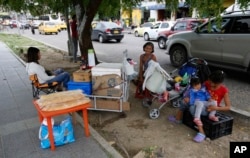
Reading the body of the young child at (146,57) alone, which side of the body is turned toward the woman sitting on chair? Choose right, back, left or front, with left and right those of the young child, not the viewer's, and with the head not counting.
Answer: right

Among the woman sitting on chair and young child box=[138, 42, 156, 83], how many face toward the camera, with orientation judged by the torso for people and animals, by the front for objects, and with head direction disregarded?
1

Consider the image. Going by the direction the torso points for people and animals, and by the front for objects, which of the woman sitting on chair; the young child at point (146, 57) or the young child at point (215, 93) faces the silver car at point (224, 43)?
the woman sitting on chair

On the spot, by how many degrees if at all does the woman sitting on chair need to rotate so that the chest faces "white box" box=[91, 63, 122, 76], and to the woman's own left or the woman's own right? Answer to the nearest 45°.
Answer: approximately 45° to the woman's own right

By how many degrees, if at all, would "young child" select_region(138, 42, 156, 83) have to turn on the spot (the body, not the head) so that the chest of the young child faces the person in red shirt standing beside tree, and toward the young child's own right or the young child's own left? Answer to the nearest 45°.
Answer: approximately 135° to the young child's own right

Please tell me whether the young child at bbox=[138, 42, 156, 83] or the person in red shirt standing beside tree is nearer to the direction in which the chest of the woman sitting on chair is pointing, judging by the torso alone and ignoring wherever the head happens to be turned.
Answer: the young child

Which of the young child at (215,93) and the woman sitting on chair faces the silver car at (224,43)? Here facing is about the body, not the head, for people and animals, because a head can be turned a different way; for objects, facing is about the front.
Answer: the woman sitting on chair

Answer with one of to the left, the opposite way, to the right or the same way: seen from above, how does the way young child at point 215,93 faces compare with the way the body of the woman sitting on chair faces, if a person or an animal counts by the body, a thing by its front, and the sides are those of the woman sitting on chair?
the opposite way

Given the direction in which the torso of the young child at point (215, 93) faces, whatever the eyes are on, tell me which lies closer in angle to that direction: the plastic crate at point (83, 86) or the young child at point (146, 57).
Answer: the plastic crate

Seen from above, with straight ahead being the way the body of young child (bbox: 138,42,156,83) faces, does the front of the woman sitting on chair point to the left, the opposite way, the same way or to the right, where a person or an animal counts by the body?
to the left

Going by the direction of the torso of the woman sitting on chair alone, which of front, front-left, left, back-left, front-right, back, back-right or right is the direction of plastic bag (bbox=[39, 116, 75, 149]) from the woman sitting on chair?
right

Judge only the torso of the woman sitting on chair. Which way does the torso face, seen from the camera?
to the viewer's right

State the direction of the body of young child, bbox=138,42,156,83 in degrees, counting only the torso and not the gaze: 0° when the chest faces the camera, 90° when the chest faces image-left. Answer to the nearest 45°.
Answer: approximately 0°

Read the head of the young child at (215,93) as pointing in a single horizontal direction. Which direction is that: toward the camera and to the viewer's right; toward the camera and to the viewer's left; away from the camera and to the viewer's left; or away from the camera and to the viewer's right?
toward the camera and to the viewer's left

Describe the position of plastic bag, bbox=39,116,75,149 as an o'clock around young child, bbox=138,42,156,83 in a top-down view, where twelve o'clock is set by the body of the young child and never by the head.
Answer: The plastic bag is roughly at 1 o'clock from the young child.
